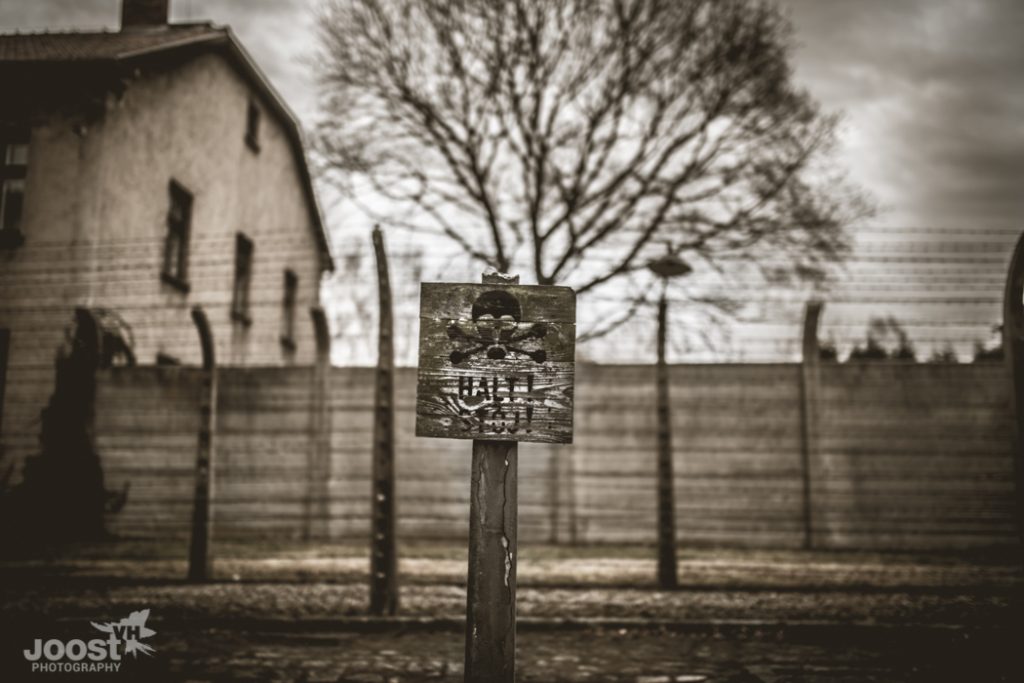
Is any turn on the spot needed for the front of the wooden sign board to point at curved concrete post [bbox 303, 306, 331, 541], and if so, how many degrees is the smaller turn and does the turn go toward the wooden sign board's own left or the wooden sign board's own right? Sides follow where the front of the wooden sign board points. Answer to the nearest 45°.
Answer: approximately 180°

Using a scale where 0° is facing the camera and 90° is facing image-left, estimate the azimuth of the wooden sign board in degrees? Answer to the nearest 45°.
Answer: approximately 0°

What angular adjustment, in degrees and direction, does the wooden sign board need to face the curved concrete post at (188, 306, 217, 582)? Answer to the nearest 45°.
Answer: approximately 135° to its right

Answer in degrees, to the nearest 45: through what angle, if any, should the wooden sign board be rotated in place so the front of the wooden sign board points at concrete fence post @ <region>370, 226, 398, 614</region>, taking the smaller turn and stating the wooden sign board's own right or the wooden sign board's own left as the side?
approximately 180°

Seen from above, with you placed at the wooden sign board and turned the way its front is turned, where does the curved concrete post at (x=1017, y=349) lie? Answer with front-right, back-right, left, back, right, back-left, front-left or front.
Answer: back-left

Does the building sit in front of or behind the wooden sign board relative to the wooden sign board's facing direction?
behind

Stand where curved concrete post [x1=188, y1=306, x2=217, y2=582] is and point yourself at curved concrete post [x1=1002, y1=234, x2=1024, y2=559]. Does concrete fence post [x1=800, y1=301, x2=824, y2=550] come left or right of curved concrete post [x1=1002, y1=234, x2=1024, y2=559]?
left
